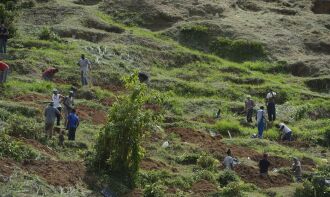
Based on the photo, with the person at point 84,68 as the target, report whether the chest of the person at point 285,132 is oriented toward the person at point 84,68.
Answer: yes

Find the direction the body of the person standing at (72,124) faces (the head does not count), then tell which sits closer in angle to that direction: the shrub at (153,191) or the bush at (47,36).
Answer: the bush

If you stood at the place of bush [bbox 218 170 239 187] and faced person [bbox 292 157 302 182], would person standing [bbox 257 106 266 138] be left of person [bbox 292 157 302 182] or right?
left

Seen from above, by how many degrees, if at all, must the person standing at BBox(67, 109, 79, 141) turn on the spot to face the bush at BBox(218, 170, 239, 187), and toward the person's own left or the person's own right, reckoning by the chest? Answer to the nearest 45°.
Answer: approximately 90° to the person's own right

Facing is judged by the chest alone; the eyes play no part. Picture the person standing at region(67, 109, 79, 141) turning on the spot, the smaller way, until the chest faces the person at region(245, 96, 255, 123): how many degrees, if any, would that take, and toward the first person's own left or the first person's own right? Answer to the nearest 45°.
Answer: approximately 45° to the first person's own right

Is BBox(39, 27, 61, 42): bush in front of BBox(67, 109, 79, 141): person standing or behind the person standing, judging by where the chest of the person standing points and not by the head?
in front

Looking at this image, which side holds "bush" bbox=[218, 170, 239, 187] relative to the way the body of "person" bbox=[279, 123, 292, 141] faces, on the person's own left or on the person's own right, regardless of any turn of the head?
on the person's own left

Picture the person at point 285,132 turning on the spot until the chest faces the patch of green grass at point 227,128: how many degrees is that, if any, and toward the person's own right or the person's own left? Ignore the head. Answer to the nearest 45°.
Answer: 0° — they already face it

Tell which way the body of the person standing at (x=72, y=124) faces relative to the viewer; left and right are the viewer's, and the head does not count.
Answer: facing away from the viewer

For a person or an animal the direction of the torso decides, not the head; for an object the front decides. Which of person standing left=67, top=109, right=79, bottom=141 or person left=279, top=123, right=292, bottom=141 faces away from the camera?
the person standing

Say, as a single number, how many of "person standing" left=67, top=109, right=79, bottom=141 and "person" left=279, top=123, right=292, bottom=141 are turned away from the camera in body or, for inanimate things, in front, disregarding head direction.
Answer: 1

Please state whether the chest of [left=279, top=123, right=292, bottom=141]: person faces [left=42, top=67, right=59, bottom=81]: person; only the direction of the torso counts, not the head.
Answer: yes

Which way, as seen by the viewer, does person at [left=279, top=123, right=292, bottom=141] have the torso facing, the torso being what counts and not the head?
to the viewer's left

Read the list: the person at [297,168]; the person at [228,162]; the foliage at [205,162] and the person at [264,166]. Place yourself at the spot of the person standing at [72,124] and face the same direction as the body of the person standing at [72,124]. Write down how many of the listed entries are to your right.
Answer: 4
